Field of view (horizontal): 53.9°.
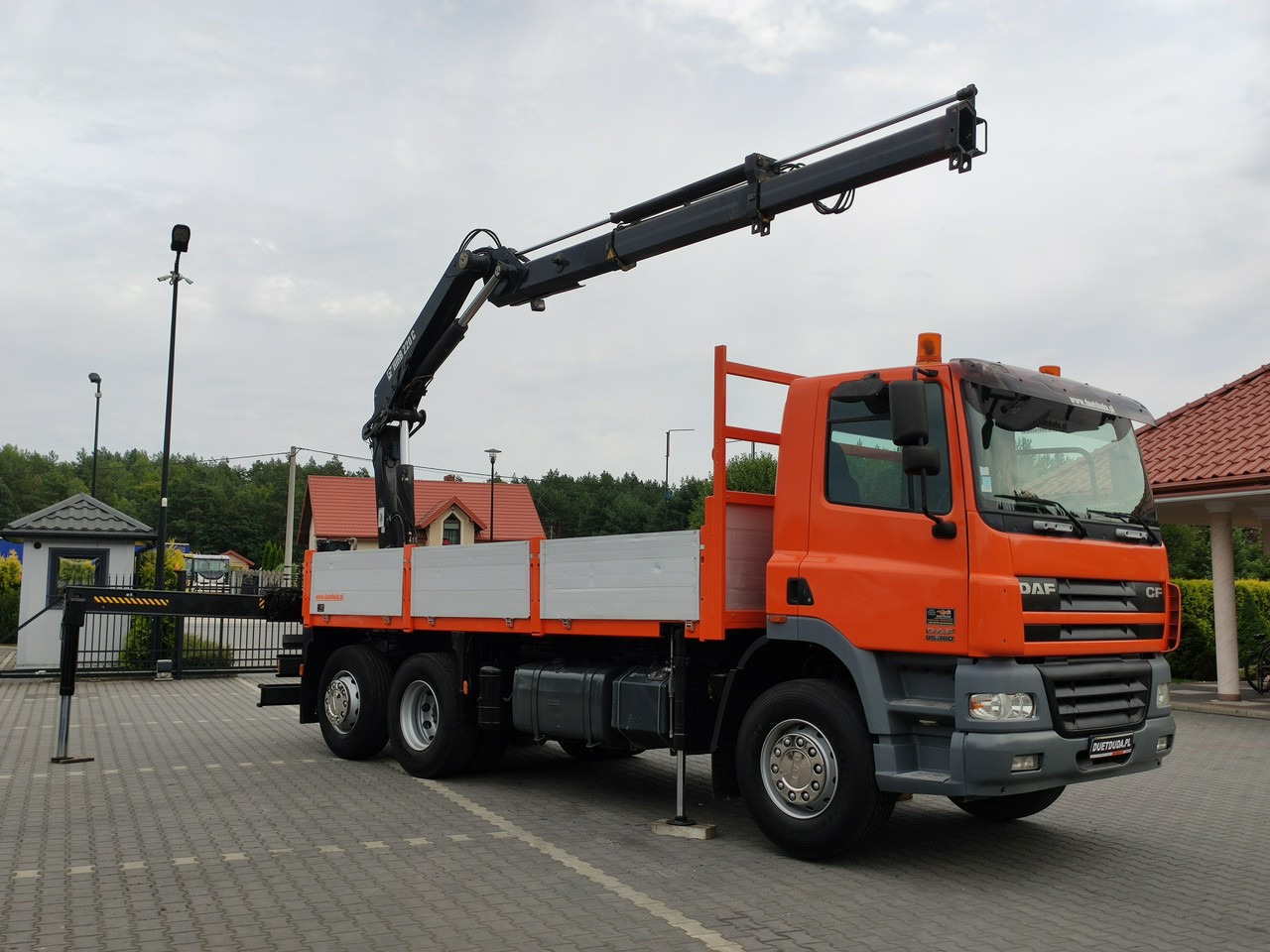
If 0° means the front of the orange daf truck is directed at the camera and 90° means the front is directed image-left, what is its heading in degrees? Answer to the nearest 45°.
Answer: approximately 315°

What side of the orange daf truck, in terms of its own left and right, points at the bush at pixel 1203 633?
left

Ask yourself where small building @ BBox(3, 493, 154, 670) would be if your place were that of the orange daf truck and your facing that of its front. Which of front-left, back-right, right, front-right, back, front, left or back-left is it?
back

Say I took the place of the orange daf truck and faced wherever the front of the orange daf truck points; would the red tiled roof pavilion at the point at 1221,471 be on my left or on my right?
on my left

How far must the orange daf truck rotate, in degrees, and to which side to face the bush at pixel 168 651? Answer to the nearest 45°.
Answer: approximately 180°

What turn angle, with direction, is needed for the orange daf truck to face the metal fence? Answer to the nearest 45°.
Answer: approximately 180°
